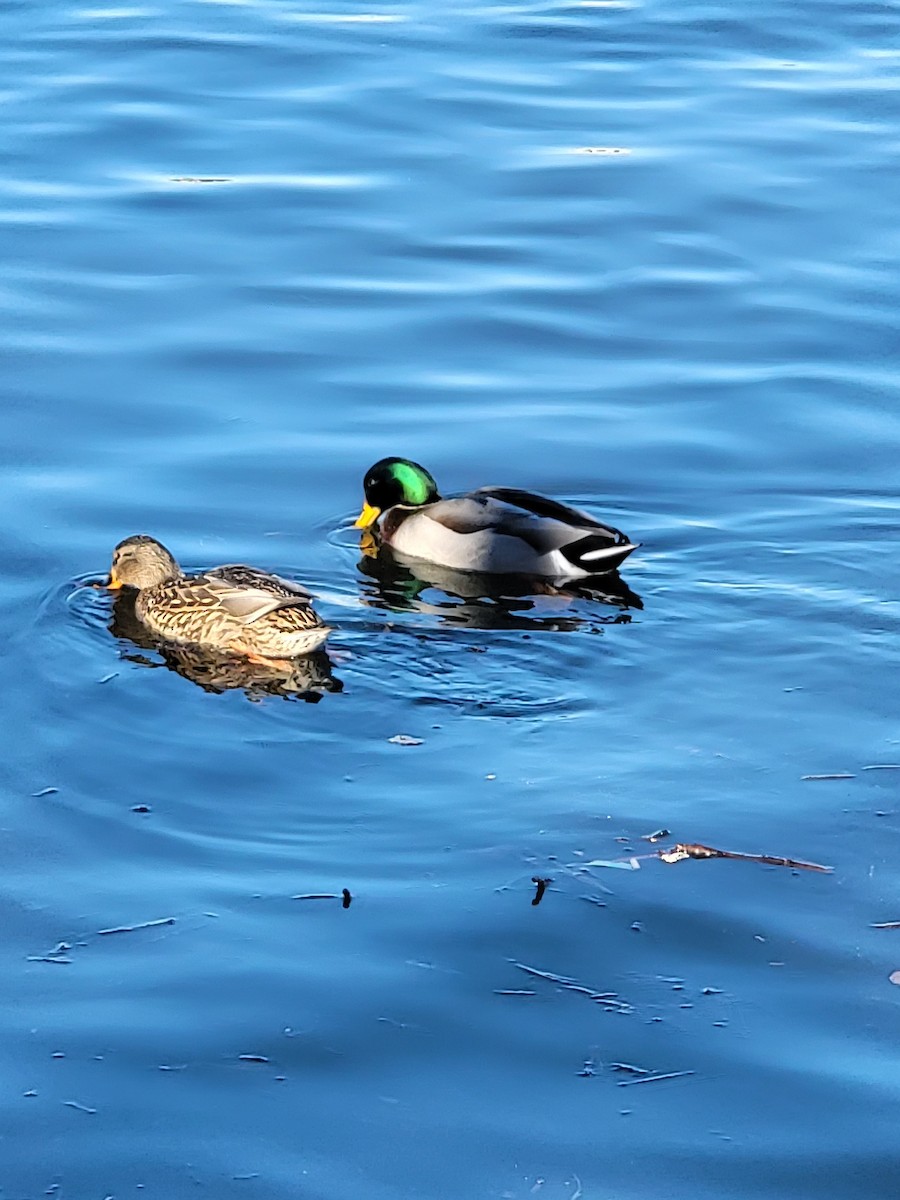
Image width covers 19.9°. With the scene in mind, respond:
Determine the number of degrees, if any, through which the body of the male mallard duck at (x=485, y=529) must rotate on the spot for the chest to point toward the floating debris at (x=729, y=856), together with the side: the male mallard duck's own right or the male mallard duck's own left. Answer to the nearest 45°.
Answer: approximately 90° to the male mallard duck's own left

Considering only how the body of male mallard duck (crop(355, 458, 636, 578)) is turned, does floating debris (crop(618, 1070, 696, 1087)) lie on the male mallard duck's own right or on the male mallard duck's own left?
on the male mallard duck's own left

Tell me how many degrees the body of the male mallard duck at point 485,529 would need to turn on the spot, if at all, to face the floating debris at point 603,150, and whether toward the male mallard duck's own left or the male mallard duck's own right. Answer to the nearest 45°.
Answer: approximately 90° to the male mallard duck's own right

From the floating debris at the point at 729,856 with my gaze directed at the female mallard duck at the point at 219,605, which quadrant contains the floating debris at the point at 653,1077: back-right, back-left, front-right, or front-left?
back-left

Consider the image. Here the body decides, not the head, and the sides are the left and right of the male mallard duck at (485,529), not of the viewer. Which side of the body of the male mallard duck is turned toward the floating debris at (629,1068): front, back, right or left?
left

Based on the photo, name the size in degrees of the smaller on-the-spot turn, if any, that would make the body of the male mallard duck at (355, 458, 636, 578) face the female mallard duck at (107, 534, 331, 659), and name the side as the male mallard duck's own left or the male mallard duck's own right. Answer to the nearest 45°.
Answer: approximately 45° to the male mallard duck's own left

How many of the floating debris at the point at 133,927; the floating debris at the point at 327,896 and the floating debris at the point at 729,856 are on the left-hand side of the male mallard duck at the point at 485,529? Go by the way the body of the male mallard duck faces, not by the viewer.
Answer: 3

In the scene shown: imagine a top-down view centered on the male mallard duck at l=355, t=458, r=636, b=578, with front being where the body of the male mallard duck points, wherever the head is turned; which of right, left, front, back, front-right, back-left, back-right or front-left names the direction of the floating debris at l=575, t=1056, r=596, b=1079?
left

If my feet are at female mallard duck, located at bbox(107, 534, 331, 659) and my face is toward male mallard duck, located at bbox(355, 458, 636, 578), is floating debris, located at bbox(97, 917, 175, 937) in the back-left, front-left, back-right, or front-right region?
back-right

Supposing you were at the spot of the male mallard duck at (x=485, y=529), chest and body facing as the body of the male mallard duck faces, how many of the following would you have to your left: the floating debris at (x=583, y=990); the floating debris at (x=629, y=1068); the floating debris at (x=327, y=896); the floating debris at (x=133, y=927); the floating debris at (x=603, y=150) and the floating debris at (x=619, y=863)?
5

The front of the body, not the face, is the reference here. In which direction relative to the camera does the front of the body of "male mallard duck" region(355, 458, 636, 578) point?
to the viewer's left
